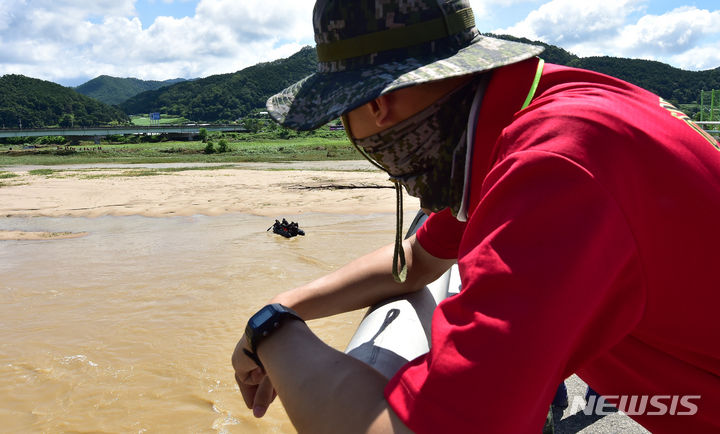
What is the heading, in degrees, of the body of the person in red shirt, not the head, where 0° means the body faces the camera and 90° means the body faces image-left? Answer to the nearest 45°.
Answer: approximately 90°
